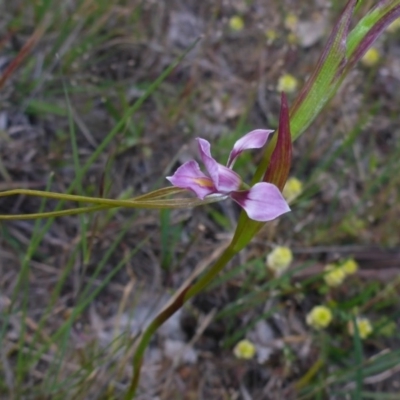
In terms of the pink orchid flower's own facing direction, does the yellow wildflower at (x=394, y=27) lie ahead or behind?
behind

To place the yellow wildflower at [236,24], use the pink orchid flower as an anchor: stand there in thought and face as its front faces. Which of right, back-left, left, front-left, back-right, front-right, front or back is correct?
back-right

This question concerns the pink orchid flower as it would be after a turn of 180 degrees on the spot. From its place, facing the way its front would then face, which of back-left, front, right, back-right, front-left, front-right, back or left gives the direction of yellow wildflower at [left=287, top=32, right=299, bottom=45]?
front-left

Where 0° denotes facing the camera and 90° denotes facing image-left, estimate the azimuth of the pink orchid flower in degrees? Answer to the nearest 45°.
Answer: approximately 45°

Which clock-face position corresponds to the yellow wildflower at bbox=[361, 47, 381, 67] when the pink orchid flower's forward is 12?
The yellow wildflower is roughly at 5 o'clock from the pink orchid flower.

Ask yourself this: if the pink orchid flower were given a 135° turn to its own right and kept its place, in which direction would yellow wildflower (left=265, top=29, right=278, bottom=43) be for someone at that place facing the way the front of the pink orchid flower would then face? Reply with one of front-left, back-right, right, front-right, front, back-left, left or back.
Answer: front

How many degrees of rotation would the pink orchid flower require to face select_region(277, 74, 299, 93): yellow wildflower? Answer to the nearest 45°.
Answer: approximately 135° to its right
